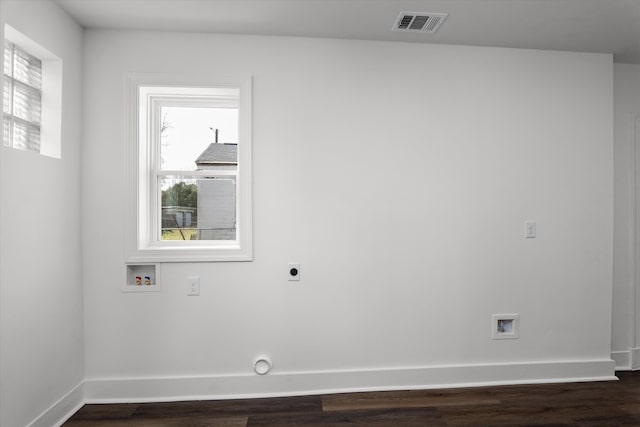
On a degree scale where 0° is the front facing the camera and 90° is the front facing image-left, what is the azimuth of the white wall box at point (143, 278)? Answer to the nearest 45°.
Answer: approximately 0°

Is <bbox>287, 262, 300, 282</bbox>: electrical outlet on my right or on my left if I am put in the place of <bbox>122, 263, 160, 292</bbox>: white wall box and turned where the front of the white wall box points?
on my left

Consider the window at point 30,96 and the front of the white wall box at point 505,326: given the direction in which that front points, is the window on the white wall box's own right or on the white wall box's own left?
on the white wall box's own right

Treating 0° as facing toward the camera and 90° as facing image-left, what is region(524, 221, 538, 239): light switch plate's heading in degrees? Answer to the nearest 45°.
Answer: approximately 0°

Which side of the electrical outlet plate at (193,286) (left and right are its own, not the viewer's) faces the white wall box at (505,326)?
left
